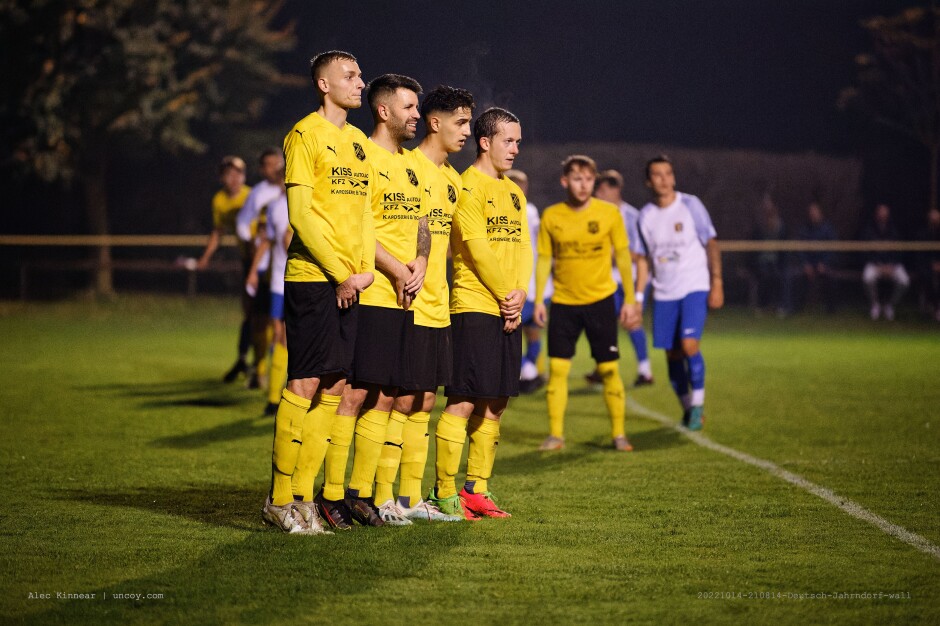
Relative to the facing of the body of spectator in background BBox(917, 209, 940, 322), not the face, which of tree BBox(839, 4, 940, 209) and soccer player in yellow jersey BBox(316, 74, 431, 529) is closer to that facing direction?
the soccer player in yellow jersey

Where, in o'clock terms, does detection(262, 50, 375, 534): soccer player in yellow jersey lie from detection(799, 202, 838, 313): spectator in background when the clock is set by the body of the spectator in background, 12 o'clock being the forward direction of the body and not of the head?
The soccer player in yellow jersey is roughly at 12 o'clock from the spectator in background.

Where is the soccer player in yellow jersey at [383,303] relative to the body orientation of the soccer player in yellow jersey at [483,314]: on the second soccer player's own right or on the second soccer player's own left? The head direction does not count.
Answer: on the second soccer player's own right

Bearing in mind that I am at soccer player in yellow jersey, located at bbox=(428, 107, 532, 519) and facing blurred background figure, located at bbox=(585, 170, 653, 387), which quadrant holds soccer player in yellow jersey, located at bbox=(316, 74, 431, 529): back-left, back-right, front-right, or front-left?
back-left

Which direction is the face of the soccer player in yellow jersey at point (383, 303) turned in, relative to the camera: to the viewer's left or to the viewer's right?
to the viewer's right

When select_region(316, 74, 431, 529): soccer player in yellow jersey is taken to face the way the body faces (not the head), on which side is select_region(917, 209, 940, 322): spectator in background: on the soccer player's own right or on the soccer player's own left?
on the soccer player's own left

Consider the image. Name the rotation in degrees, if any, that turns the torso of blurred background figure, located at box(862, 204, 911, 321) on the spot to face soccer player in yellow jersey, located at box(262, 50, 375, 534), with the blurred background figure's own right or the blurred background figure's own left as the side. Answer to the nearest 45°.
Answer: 0° — they already face them

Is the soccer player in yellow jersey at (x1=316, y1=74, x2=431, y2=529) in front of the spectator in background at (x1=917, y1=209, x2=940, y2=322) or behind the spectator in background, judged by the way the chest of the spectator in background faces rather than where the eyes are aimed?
in front

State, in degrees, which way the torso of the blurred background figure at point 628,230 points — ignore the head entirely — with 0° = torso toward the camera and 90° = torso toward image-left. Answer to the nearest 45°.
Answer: approximately 45°

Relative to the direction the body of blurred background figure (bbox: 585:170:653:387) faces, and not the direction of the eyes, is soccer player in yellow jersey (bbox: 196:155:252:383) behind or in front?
in front
